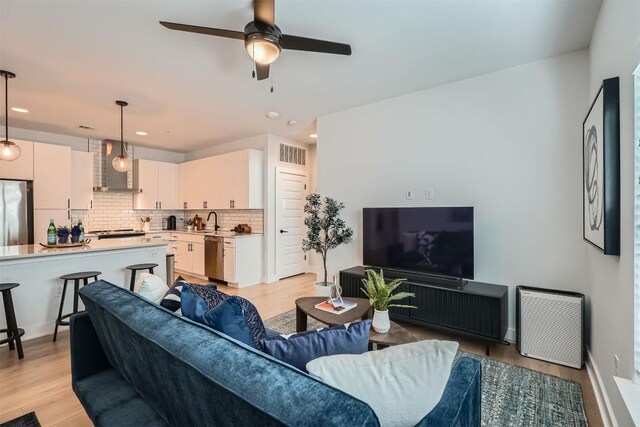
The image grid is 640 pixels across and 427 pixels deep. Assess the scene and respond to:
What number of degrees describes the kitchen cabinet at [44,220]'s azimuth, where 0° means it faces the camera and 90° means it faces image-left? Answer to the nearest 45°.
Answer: approximately 0°

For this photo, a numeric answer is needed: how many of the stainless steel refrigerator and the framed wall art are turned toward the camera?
1

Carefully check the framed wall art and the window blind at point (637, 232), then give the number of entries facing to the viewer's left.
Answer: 2

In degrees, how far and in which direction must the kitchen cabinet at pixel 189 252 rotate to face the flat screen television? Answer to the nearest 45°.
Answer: approximately 90° to its left

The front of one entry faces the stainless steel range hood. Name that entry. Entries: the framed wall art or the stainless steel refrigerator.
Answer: the framed wall art

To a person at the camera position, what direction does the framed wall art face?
facing to the left of the viewer

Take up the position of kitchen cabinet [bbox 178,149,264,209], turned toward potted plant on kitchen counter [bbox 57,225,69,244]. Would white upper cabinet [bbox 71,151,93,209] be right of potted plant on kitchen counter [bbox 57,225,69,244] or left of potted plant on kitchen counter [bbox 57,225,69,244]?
right

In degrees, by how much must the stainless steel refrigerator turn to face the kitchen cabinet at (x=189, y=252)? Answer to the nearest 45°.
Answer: approximately 90° to its left

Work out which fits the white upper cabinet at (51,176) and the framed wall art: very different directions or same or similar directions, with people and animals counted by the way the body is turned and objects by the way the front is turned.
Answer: very different directions
